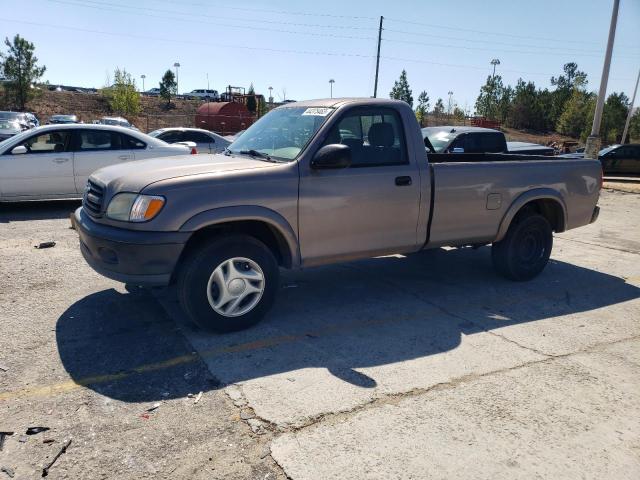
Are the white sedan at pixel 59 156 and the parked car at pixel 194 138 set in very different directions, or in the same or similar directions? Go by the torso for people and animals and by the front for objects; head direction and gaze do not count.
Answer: same or similar directions

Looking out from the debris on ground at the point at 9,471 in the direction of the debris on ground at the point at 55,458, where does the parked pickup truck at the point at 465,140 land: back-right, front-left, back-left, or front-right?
front-left

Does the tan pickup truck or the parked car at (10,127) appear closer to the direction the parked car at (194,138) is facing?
the parked car

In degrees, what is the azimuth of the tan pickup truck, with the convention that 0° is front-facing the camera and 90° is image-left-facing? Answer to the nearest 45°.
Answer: approximately 45°

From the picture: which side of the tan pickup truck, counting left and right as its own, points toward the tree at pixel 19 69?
right

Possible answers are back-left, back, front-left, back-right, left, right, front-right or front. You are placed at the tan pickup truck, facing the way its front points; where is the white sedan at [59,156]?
right

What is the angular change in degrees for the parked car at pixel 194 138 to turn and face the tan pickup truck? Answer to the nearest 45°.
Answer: approximately 90° to its left

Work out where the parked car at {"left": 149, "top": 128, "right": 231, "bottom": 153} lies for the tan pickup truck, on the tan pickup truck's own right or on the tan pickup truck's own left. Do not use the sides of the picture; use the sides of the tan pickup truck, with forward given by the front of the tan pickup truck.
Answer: on the tan pickup truck's own right

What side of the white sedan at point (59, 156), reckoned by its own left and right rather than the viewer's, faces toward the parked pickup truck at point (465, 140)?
back

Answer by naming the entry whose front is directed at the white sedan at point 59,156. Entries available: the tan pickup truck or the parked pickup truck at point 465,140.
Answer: the parked pickup truck

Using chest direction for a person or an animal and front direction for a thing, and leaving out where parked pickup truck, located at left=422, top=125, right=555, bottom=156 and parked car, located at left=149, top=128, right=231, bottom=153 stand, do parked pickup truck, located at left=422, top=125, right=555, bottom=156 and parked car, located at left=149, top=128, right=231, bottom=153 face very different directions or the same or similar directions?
same or similar directions

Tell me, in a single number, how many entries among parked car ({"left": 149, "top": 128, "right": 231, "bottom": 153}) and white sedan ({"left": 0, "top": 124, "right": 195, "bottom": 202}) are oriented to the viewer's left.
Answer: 2

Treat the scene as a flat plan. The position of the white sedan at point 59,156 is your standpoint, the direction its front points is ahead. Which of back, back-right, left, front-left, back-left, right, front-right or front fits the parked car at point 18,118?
right

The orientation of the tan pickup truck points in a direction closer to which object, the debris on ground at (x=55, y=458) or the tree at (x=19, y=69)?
the debris on ground

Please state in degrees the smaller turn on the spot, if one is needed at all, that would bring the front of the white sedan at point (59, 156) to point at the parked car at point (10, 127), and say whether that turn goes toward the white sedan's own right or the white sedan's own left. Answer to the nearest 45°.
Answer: approximately 90° to the white sedan's own right

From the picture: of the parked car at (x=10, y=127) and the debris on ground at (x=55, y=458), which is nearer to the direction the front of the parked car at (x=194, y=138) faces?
the parked car

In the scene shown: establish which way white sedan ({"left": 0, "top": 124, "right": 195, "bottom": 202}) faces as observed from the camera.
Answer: facing to the left of the viewer

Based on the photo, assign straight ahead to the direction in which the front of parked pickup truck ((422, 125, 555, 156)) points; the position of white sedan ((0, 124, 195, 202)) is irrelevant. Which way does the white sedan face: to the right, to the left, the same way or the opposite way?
the same way

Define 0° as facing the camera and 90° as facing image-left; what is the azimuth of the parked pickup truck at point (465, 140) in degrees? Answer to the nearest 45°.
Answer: approximately 45°

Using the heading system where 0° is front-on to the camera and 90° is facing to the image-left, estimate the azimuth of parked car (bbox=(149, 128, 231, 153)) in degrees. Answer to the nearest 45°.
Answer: approximately 90°
